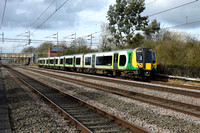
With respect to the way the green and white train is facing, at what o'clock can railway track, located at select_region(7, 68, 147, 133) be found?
The railway track is roughly at 2 o'clock from the green and white train.
